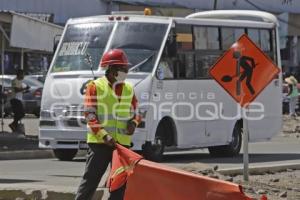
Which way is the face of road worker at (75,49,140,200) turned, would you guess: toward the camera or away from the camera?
toward the camera

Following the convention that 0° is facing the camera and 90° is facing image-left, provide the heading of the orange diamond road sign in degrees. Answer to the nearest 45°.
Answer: approximately 0°

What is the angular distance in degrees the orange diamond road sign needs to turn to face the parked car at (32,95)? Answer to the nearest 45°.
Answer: approximately 135° to its right

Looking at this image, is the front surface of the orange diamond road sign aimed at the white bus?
no

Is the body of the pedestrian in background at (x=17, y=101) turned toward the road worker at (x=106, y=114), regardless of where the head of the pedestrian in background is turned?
no

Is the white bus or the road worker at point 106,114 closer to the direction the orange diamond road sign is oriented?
the road worker

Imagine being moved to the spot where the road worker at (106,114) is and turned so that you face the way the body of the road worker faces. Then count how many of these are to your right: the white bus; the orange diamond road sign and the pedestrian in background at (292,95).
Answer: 0

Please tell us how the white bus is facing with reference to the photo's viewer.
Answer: facing the viewer and to the left of the viewer

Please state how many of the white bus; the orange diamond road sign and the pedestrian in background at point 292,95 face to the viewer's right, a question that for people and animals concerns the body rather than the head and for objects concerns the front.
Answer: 0

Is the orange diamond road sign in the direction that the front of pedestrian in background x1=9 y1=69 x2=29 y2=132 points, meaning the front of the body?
no
